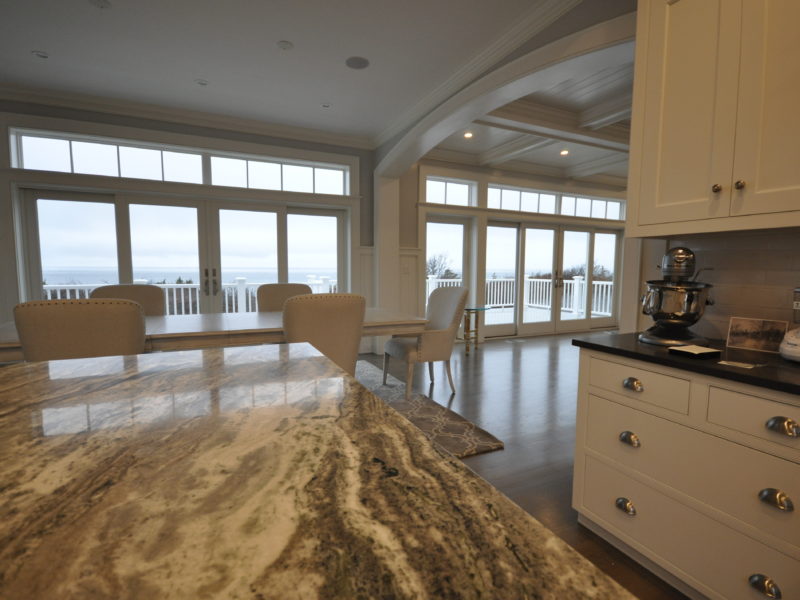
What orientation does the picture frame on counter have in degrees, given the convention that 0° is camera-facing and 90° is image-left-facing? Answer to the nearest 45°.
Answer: approximately 45°

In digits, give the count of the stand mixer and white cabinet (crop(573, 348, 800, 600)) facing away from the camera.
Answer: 0

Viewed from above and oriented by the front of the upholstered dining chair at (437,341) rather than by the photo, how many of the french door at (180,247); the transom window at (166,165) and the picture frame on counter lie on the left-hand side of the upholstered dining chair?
1

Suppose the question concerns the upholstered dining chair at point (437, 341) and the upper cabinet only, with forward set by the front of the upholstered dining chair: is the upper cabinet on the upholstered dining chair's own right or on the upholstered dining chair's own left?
on the upholstered dining chair's own left

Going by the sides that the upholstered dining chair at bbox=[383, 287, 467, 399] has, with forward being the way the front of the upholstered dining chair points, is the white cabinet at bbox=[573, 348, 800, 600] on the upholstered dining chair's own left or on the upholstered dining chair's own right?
on the upholstered dining chair's own left

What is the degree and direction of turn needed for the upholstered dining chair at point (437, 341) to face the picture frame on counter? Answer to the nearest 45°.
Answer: approximately 90° to its left
